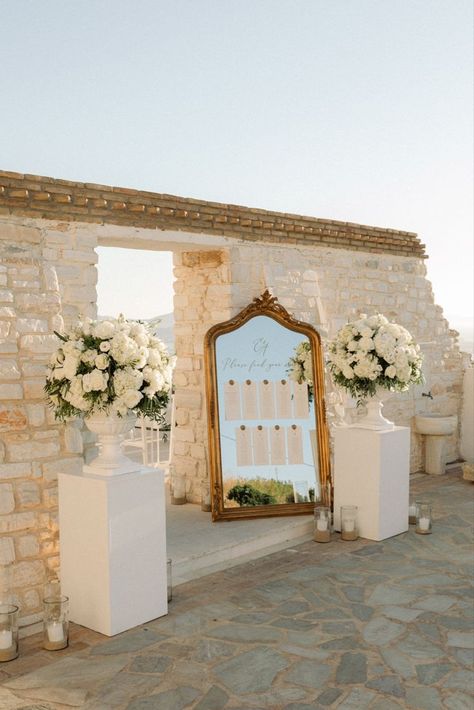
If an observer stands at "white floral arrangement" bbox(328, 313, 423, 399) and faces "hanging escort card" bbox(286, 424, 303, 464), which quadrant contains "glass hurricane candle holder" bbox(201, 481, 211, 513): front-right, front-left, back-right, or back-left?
front-left

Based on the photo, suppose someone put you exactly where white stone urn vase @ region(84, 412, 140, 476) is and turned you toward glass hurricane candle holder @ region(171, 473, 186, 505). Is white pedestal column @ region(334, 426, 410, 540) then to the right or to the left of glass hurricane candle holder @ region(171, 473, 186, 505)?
right

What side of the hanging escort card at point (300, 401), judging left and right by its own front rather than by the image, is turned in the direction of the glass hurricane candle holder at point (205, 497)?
right

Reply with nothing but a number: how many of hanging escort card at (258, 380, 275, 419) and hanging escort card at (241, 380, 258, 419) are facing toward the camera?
2

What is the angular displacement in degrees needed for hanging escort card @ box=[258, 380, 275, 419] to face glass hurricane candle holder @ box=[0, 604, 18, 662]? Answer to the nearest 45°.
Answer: approximately 45° to its right

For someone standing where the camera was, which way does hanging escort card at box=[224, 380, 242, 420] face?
facing the viewer

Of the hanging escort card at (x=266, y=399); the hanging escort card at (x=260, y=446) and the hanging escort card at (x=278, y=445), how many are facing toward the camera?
3

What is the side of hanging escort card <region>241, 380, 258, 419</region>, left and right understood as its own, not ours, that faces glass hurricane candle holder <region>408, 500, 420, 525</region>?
left

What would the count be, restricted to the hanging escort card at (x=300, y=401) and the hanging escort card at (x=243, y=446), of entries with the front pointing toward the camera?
2

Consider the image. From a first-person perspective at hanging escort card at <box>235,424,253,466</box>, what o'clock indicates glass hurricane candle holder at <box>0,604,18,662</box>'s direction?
The glass hurricane candle holder is roughly at 1 o'clock from the hanging escort card.

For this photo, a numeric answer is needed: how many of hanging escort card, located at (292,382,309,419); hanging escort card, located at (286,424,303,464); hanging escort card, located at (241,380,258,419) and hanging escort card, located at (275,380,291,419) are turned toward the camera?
4

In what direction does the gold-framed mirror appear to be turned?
toward the camera
